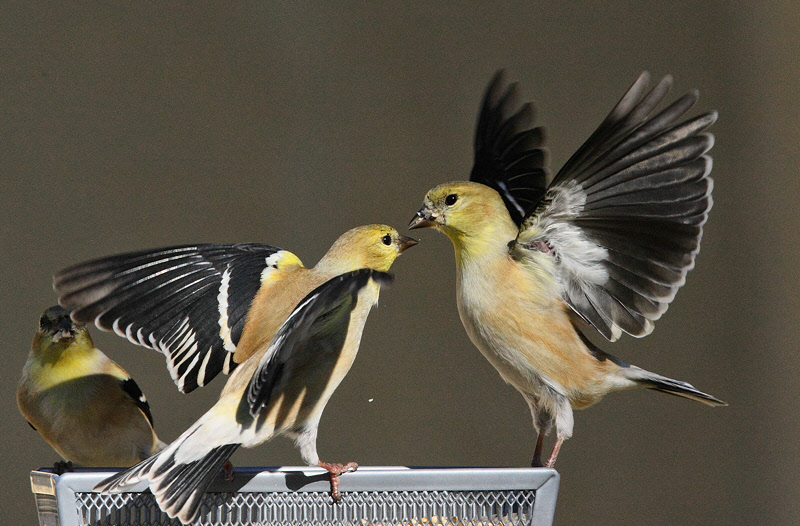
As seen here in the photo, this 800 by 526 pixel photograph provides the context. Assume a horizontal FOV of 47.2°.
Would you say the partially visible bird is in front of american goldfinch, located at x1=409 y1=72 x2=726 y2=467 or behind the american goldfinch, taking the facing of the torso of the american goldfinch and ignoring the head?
in front

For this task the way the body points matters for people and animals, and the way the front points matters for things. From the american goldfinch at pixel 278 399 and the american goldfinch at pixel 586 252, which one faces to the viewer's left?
the american goldfinch at pixel 586 252

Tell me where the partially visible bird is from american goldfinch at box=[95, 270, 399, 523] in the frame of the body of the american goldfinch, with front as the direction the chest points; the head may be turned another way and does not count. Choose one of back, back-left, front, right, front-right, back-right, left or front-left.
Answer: back-left

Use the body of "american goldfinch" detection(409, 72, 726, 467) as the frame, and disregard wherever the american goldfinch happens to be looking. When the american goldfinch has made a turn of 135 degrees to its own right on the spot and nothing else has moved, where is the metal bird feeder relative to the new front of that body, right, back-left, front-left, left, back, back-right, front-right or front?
back

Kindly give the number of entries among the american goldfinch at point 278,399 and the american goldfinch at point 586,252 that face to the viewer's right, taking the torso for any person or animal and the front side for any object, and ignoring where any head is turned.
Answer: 1

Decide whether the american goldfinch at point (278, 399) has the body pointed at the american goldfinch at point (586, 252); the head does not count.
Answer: yes

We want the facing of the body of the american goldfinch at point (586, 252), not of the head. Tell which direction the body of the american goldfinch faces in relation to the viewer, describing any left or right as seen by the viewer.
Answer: facing to the left of the viewer

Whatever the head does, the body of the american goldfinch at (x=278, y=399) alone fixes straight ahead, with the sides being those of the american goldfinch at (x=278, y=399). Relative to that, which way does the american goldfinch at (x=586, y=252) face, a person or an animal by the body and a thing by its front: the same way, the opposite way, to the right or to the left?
the opposite way

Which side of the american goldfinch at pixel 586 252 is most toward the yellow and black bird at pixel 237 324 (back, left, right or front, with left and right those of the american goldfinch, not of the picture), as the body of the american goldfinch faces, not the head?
front

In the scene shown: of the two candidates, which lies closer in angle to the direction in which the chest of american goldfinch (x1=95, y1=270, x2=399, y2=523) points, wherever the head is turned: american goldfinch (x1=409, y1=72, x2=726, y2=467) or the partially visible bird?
the american goldfinch

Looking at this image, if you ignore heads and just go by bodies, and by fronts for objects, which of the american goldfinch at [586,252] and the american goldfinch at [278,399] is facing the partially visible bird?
the american goldfinch at [586,252]

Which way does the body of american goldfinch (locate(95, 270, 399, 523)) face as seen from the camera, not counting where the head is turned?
to the viewer's right
